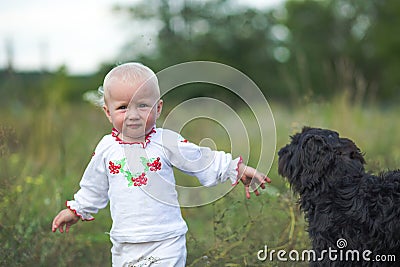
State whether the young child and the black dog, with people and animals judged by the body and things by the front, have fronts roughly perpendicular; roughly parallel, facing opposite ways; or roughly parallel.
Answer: roughly perpendicular

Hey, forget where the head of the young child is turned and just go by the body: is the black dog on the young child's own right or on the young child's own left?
on the young child's own left

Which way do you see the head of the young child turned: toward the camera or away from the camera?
toward the camera

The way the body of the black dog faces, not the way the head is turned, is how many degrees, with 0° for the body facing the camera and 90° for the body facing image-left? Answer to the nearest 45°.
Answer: approximately 90°

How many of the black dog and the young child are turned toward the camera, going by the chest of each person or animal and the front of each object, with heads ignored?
1

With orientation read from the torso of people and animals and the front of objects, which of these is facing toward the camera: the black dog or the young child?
the young child

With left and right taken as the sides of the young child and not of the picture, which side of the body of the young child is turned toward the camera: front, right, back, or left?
front

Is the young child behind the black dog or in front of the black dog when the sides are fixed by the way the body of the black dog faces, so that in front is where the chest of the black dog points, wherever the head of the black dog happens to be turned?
in front
